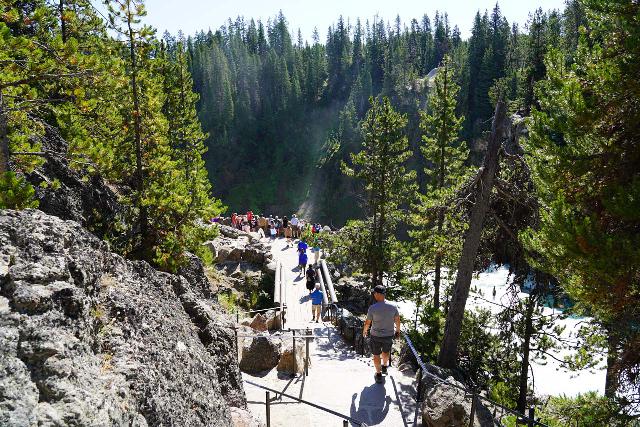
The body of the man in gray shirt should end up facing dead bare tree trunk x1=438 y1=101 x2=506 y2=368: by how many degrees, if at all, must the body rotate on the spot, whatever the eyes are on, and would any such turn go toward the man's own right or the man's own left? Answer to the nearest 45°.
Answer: approximately 45° to the man's own right

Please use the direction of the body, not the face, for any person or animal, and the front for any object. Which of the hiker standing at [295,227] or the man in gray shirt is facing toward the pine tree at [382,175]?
the man in gray shirt

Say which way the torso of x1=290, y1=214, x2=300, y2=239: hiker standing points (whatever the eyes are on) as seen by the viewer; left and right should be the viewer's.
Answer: facing away from the viewer

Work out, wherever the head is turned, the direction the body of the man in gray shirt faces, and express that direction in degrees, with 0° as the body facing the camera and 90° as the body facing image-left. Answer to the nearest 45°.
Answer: approximately 180°

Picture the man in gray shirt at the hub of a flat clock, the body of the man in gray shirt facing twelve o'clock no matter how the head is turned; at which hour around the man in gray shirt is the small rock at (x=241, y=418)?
The small rock is roughly at 7 o'clock from the man in gray shirt.

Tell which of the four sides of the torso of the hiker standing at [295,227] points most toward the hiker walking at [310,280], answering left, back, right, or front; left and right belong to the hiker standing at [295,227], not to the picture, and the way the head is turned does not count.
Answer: back

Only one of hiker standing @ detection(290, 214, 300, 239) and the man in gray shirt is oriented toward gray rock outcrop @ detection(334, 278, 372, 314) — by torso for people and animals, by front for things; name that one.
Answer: the man in gray shirt

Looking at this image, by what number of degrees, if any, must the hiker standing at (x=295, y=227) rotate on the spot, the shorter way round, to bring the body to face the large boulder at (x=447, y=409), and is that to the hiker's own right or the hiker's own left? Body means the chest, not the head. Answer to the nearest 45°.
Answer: approximately 180°
